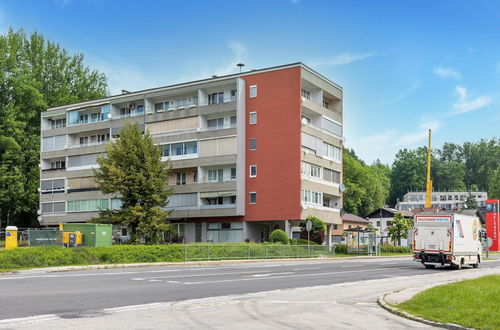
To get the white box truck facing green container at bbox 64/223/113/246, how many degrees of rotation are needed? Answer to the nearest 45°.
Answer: approximately 135° to its left

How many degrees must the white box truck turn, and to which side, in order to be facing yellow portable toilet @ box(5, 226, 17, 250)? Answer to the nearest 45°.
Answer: approximately 135° to its left

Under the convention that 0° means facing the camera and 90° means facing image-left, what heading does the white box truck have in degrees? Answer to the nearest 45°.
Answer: approximately 225°

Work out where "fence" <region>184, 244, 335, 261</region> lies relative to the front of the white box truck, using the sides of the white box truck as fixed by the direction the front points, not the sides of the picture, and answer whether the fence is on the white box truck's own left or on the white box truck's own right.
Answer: on the white box truck's own left

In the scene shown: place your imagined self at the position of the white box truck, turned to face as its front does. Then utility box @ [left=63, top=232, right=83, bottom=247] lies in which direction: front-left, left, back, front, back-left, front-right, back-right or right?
back-left

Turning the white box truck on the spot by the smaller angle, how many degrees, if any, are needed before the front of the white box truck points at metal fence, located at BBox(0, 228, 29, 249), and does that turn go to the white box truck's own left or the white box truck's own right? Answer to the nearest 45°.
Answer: approximately 135° to the white box truck's own left

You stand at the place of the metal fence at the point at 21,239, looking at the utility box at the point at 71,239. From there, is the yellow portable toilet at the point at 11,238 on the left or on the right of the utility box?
right
